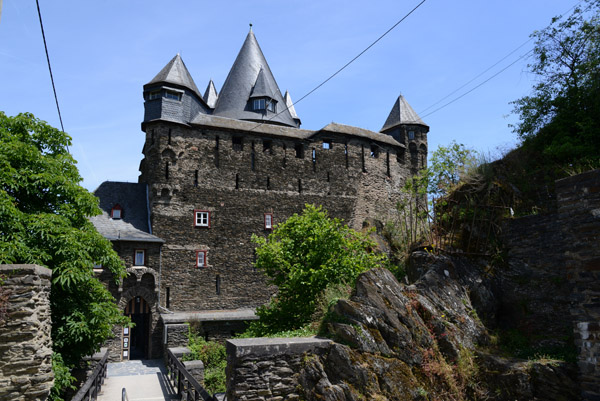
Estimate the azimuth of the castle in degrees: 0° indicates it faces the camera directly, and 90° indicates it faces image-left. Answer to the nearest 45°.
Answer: approximately 0°

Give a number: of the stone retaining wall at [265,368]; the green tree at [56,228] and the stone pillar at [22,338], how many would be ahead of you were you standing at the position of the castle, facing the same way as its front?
3

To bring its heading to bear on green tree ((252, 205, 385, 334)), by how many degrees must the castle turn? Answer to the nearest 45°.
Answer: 0° — it already faces it

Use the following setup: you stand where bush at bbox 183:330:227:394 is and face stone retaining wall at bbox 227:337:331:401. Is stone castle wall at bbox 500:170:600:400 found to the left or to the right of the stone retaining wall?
left

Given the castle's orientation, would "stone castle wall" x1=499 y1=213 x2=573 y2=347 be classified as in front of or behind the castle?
in front

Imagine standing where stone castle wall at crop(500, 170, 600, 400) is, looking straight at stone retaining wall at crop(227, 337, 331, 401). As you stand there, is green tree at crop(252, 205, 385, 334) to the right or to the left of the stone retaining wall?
right

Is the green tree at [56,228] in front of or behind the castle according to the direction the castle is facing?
in front

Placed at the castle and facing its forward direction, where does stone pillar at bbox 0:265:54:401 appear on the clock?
The stone pillar is roughly at 12 o'clock from the castle.

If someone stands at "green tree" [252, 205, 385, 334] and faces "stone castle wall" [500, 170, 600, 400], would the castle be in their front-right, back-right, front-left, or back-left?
back-left
